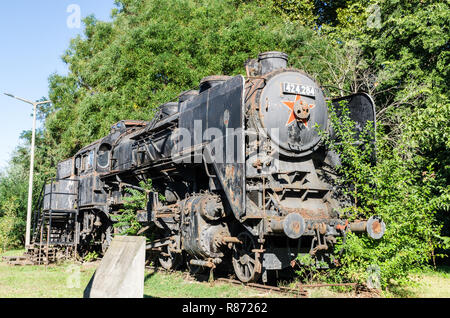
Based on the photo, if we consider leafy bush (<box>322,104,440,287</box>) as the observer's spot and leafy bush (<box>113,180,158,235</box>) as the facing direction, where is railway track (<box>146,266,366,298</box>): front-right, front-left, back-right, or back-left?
front-left

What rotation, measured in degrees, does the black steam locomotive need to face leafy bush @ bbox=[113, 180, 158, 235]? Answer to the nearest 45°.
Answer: approximately 180°

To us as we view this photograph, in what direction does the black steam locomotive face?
facing the viewer and to the right of the viewer

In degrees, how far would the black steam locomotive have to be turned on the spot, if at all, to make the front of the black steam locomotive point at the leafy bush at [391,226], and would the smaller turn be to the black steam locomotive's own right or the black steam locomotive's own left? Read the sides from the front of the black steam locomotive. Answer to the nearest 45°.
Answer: approximately 45° to the black steam locomotive's own left
